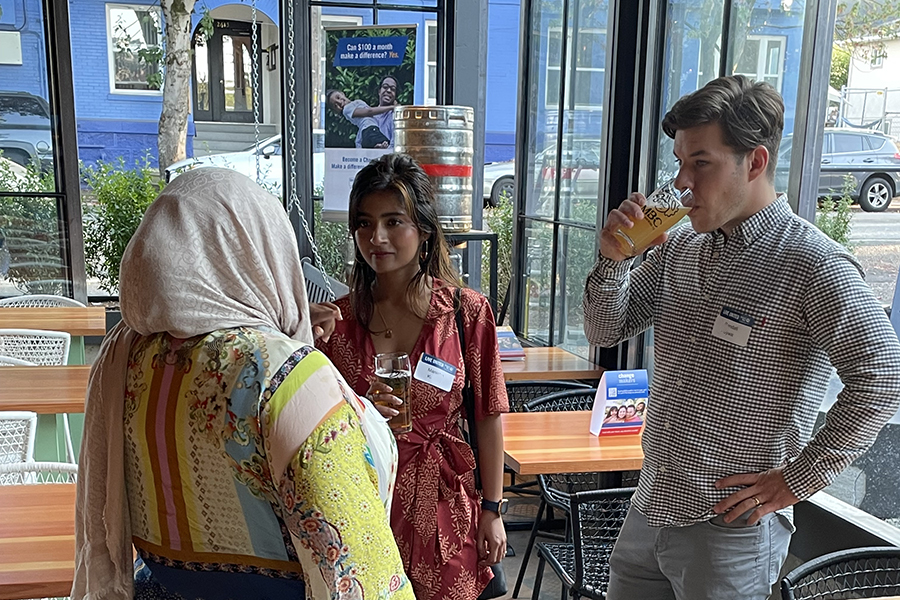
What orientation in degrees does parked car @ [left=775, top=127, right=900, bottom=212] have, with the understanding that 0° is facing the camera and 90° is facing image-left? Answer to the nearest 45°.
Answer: approximately 90°

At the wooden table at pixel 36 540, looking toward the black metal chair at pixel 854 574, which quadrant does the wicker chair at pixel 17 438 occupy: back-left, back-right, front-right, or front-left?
back-left

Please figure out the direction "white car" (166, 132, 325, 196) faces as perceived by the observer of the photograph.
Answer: facing to the left of the viewer

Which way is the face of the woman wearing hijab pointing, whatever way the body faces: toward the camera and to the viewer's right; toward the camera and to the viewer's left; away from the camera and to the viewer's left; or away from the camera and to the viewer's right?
away from the camera and to the viewer's right

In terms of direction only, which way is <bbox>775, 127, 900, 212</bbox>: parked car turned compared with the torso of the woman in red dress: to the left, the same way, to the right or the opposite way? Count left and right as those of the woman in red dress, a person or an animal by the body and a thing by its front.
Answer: to the right

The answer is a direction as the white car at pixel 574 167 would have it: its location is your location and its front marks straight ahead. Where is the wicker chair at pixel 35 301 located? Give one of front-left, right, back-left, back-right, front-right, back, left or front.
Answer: front

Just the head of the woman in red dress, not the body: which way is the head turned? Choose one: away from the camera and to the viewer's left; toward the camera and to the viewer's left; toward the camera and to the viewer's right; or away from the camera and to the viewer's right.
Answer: toward the camera and to the viewer's left

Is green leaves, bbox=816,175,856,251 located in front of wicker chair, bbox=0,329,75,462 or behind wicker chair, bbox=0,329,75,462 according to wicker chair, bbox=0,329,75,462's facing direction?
in front

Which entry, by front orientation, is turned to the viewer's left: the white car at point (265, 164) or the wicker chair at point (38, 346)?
the white car

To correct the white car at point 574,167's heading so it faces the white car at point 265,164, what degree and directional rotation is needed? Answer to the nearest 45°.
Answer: approximately 45° to its right

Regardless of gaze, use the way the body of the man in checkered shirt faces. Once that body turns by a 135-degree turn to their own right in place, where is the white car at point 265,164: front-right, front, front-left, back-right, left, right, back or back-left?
front-left

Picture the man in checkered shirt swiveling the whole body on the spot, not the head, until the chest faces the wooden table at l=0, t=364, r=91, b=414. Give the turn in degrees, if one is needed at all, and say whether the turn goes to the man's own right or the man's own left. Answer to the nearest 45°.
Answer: approximately 45° to the man's own right

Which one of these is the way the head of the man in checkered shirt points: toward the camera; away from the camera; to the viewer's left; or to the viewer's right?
to the viewer's left

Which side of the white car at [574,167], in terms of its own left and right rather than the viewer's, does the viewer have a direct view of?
left
